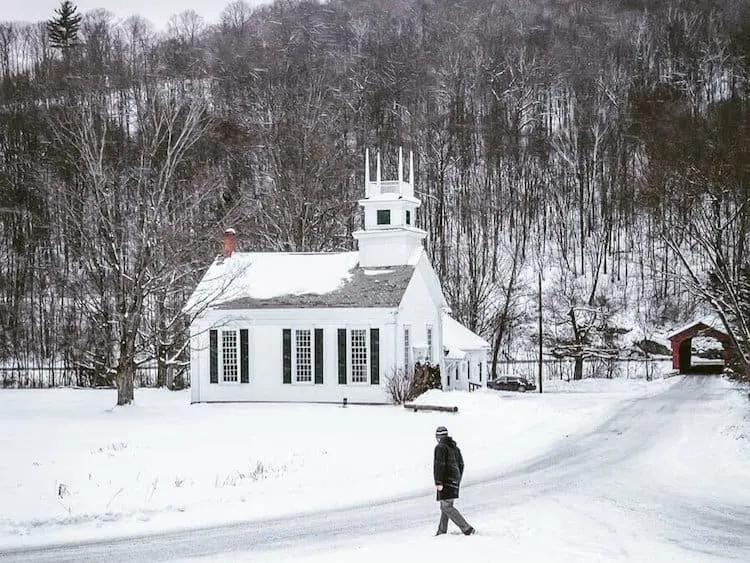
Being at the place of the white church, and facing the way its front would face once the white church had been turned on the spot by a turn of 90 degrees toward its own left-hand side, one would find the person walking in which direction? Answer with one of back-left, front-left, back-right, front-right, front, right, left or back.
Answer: back

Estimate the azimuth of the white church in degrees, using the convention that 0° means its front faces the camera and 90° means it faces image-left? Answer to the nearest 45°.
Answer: approximately 270°
